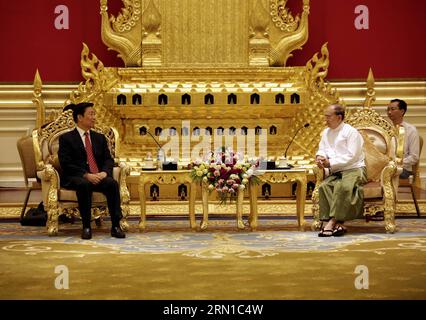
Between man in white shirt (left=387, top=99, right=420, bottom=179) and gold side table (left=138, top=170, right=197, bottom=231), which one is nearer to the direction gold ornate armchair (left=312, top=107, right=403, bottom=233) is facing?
the gold side table

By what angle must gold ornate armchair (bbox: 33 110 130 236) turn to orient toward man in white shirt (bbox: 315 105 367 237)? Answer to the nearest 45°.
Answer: approximately 45° to its left

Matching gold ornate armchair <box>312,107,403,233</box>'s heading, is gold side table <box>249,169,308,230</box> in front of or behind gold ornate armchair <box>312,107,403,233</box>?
in front

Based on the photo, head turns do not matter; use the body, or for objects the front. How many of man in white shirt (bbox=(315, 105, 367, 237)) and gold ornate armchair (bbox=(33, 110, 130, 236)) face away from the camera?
0

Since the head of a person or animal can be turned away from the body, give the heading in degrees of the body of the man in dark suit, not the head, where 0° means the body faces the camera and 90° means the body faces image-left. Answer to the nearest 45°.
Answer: approximately 315°

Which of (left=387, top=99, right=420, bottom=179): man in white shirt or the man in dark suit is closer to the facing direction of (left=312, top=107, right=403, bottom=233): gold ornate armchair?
the man in dark suit

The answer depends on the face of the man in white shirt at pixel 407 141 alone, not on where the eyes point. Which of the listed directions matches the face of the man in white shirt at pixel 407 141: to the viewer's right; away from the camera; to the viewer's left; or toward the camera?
to the viewer's left

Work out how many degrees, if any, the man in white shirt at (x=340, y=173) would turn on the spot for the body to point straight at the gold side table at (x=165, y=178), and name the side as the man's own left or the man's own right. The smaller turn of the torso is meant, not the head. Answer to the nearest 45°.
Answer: approximately 45° to the man's own right

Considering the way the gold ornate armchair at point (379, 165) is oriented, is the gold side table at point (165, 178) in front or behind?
in front

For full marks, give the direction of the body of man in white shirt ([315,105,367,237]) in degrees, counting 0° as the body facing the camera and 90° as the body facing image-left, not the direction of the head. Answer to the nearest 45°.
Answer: approximately 45°

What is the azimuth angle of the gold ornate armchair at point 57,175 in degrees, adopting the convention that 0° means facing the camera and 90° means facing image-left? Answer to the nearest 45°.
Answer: approximately 315°

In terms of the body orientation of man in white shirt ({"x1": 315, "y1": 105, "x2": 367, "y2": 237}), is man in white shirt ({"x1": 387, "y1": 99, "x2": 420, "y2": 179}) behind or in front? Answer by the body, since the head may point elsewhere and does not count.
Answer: behind

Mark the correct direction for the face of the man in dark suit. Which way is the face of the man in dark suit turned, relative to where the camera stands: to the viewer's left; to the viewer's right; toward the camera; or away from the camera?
to the viewer's right

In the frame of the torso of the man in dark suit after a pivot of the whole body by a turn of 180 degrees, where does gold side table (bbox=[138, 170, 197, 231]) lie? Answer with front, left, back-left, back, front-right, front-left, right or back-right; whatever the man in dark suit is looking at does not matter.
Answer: back-right

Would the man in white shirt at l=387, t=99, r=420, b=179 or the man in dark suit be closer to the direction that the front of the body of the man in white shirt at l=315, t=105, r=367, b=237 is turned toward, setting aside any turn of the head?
the man in dark suit

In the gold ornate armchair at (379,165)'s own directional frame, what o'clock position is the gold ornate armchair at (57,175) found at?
the gold ornate armchair at (57,175) is roughly at 1 o'clock from the gold ornate armchair at (379,165).
